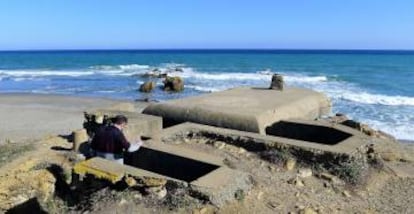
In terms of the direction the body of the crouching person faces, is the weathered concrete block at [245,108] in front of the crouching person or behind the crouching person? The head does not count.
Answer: in front

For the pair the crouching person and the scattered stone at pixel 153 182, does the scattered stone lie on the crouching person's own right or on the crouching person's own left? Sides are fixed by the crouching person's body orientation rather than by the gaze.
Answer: on the crouching person's own right

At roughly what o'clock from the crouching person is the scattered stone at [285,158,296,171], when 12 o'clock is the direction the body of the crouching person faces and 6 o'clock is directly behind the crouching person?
The scattered stone is roughly at 2 o'clock from the crouching person.

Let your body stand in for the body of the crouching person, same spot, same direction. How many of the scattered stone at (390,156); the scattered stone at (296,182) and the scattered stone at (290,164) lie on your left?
0

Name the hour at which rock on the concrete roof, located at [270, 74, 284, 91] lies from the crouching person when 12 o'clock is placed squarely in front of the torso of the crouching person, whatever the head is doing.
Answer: The rock on the concrete roof is roughly at 12 o'clock from the crouching person.

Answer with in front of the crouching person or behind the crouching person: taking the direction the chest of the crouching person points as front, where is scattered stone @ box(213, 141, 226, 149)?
in front

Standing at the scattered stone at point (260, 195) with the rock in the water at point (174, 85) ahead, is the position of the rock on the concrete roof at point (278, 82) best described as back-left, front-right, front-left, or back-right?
front-right

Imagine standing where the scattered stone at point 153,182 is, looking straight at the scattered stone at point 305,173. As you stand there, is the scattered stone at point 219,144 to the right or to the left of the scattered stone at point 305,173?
left

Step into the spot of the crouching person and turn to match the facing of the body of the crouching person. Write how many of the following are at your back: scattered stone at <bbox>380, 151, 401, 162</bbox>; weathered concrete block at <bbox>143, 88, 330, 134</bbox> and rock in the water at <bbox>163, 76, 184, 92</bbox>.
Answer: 0

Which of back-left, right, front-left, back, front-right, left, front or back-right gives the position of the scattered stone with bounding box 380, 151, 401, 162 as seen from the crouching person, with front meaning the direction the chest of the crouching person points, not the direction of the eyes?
front-right

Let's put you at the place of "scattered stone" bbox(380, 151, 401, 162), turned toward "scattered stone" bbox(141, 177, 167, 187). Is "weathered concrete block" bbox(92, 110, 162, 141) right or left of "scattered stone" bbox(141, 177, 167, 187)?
right

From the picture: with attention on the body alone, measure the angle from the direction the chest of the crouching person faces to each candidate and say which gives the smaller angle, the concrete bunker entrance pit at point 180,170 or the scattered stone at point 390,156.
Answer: the scattered stone

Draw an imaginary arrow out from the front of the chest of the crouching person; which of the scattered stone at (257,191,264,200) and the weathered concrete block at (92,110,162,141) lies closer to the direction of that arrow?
the weathered concrete block

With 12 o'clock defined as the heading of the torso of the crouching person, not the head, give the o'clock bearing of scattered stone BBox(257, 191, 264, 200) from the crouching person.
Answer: The scattered stone is roughly at 3 o'clock from the crouching person.

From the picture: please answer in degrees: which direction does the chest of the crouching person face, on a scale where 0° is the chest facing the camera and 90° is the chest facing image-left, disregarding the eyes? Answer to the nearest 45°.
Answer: approximately 225°

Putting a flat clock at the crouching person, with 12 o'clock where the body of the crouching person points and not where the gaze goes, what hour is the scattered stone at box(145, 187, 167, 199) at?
The scattered stone is roughly at 4 o'clock from the crouching person.

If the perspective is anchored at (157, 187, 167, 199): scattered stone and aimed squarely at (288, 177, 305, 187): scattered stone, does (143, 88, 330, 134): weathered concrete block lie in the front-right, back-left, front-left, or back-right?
front-left

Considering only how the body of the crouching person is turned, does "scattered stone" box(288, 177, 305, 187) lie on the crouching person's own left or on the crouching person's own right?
on the crouching person's own right
